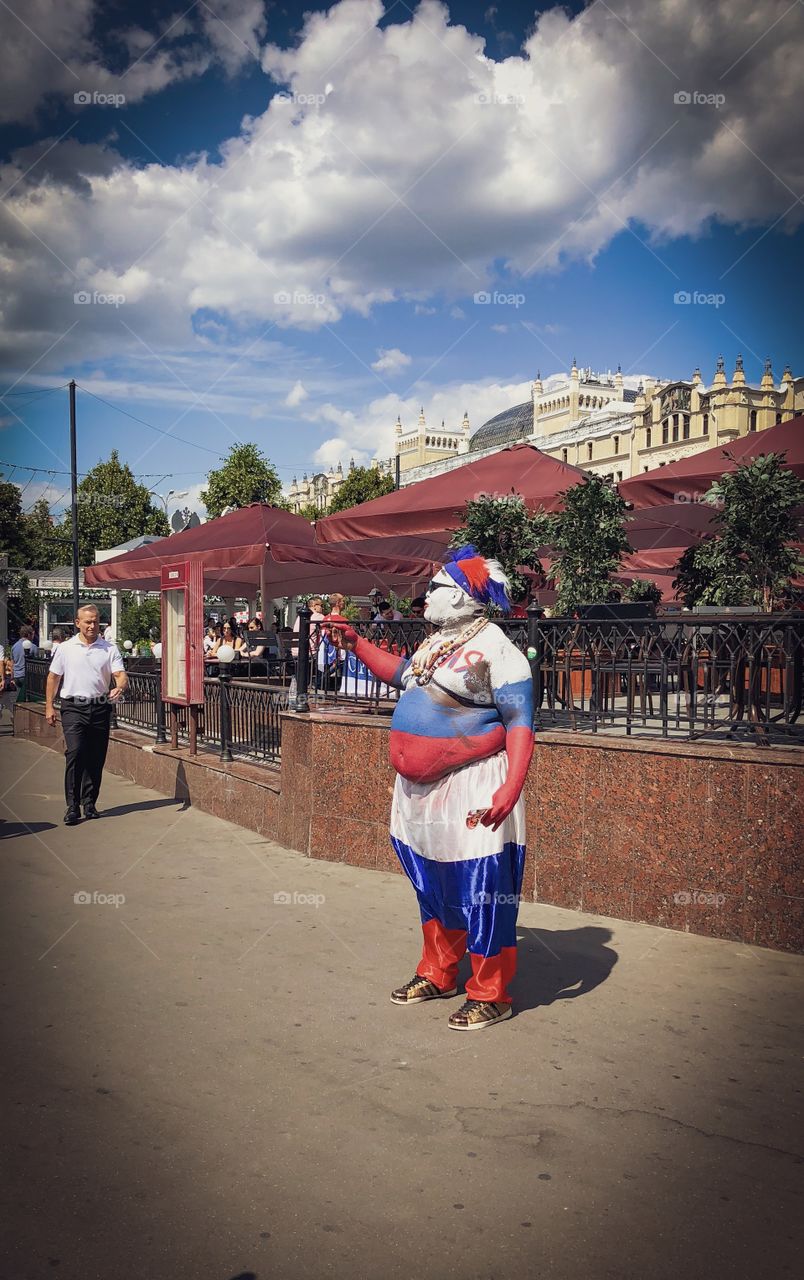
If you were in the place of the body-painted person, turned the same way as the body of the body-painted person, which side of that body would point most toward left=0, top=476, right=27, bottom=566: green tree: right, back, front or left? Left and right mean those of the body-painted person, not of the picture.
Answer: right

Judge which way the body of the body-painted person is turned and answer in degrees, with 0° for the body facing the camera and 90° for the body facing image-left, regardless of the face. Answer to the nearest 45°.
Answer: approximately 45°

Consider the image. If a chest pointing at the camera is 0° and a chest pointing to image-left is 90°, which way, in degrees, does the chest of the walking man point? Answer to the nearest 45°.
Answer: approximately 0°

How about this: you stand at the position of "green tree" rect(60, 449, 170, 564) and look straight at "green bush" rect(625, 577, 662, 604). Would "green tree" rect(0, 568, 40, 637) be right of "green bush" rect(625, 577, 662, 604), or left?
right

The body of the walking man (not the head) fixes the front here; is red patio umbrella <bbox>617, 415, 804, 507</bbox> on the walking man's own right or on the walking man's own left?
on the walking man's own left

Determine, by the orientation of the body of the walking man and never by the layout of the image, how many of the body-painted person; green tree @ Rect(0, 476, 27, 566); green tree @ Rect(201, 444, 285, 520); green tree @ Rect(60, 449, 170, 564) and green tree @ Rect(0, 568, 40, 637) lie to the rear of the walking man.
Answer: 4

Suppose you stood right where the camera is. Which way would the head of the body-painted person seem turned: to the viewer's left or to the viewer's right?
to the viewer's left

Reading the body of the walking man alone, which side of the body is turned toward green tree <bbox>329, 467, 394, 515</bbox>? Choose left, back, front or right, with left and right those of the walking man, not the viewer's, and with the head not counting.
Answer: back
